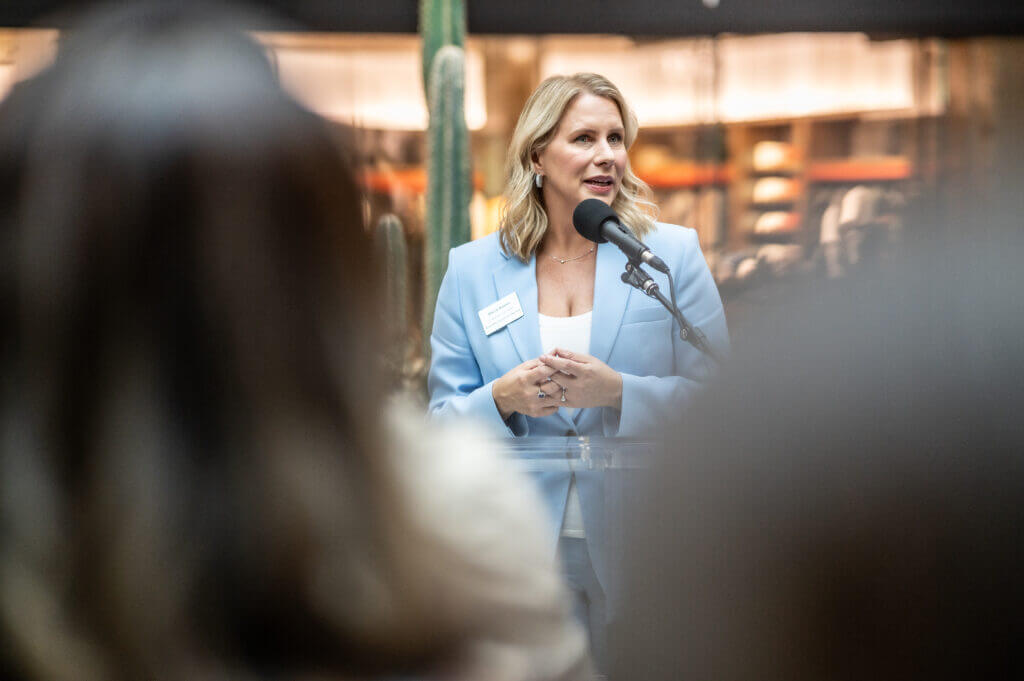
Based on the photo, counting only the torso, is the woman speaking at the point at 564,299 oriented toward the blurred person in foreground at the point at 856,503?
yes

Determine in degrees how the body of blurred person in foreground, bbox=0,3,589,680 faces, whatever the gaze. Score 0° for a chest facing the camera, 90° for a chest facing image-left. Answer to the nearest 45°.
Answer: approximately 180°

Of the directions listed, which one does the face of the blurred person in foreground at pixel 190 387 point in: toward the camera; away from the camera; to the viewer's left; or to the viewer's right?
away from the camera

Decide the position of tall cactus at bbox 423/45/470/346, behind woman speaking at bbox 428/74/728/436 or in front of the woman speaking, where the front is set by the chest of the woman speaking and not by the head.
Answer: behind

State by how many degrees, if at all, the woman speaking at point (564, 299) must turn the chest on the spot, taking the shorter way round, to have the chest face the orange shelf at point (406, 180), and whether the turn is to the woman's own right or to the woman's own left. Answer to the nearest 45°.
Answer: approximately 180°

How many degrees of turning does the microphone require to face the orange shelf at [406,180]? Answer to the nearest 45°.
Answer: approximately 45° to its right

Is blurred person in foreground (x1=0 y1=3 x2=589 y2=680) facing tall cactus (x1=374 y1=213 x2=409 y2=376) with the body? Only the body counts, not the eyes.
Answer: yes

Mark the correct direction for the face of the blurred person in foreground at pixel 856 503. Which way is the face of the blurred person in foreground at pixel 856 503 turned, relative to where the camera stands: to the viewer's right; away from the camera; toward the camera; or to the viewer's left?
away from the camera

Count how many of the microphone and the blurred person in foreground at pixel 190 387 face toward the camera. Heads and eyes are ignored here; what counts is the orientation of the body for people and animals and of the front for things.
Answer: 0

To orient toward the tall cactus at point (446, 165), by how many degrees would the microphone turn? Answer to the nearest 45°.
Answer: approximately 45° to its right

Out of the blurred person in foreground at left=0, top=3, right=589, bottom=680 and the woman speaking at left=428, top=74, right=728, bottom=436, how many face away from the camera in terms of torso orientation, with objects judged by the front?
1

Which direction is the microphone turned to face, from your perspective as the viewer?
facing away from the viewer and to the left of the viewer

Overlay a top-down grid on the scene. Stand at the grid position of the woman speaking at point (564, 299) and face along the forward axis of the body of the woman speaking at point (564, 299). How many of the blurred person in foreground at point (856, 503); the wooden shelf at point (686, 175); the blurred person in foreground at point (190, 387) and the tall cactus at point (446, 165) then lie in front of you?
2

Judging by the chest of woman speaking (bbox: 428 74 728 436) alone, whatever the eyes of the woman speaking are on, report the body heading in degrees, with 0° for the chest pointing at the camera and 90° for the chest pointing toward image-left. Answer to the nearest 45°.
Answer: approximately 0°
